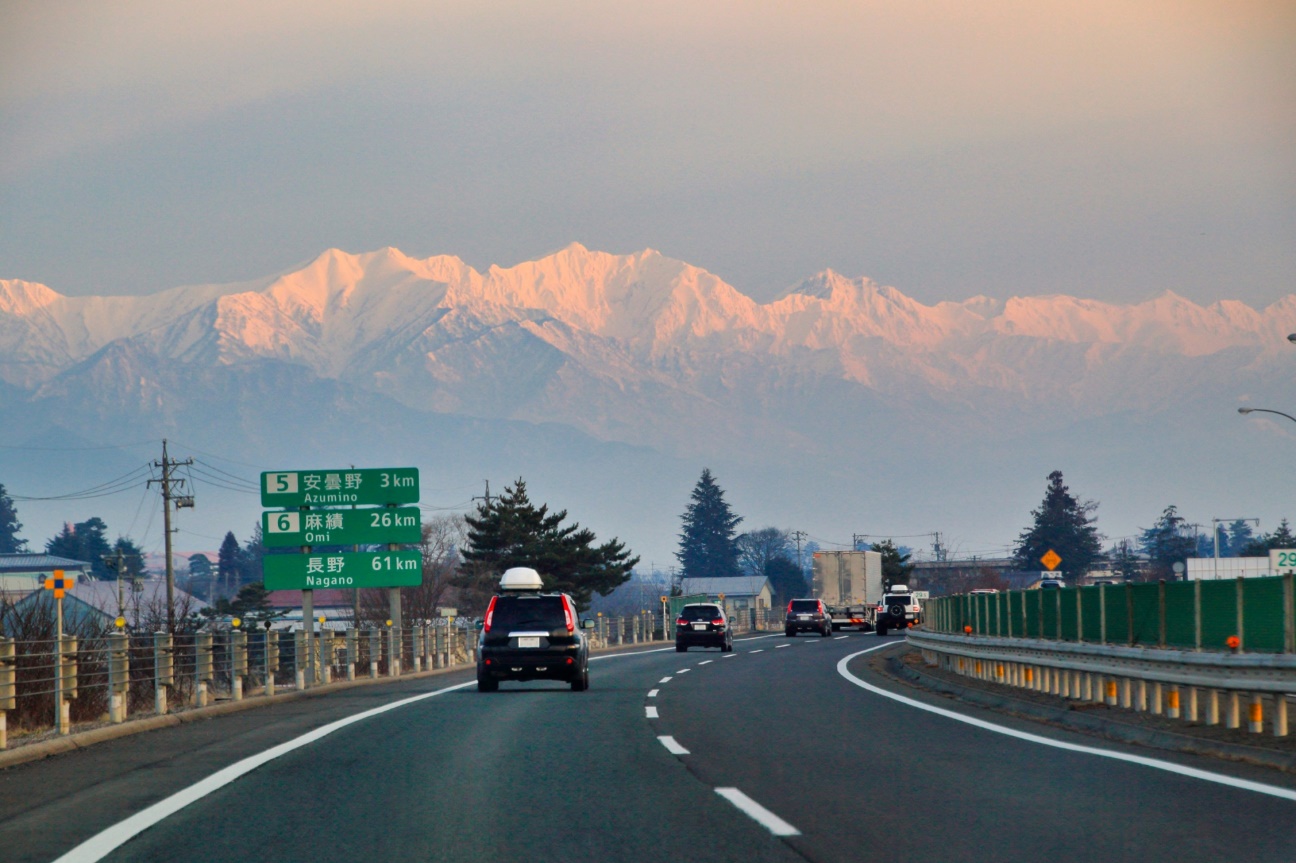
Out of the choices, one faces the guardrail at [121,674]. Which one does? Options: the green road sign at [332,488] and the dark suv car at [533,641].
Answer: the green road sign

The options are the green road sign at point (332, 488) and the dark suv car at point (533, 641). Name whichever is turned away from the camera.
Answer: the dark suv car

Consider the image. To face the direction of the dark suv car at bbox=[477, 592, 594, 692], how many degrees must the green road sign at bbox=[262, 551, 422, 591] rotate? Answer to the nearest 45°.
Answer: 0° — it already faces it

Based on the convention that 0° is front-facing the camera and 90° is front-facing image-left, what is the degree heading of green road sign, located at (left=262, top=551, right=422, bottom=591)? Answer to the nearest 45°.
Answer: approximately 0°

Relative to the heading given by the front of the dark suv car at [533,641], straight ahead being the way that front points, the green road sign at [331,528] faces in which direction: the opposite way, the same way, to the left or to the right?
the opposite way

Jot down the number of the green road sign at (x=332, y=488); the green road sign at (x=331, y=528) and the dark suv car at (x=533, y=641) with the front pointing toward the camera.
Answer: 2

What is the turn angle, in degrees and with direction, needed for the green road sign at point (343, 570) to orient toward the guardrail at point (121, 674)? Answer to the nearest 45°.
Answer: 0° — it already faces it

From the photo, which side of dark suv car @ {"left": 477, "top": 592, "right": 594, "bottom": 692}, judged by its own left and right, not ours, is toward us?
back
